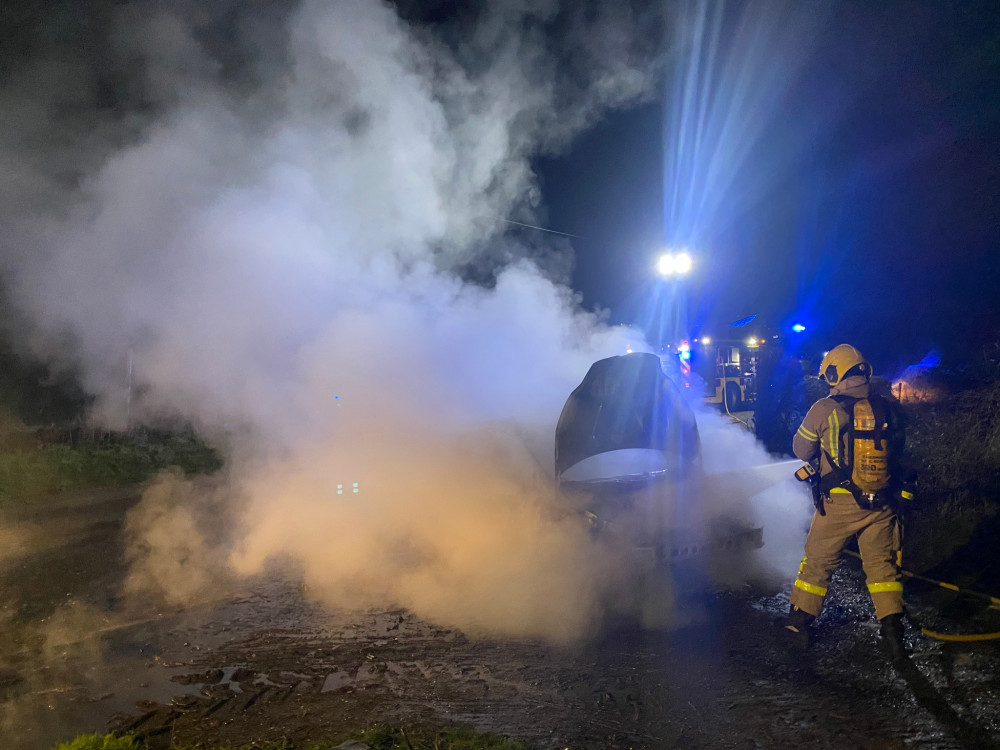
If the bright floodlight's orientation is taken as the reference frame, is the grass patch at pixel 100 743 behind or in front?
in front

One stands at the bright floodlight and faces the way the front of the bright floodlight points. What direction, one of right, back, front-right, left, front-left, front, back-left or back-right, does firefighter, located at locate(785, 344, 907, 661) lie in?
front

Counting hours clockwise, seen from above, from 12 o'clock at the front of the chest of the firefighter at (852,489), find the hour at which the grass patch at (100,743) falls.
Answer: The grass patch is roughly at 9 o'clock from the firefighter.

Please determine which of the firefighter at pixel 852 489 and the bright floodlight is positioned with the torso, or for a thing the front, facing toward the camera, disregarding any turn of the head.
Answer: the bright floodlight

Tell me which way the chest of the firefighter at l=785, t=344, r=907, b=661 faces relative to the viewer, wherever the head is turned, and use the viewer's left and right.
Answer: facing away from the viewer and to the left of the viewer

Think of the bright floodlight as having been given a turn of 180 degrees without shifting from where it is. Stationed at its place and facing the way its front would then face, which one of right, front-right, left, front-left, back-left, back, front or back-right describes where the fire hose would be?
back

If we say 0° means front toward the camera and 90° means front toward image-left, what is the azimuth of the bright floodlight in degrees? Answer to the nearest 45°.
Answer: approximately 0°

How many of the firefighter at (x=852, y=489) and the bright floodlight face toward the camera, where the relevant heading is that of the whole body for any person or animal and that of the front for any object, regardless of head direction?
1

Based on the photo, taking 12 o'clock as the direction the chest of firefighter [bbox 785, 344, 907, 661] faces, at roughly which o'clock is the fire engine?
The fire engine is roughly at 1 o'clock from the firefighter.
